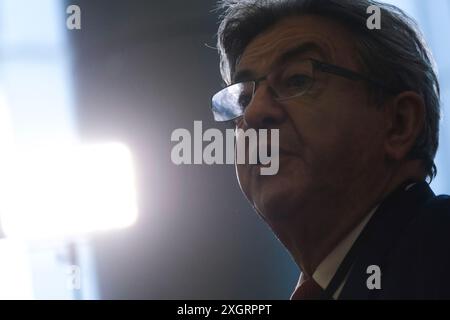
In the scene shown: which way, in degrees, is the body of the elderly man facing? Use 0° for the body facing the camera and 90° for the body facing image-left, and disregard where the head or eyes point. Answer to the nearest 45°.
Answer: approximately 45°
